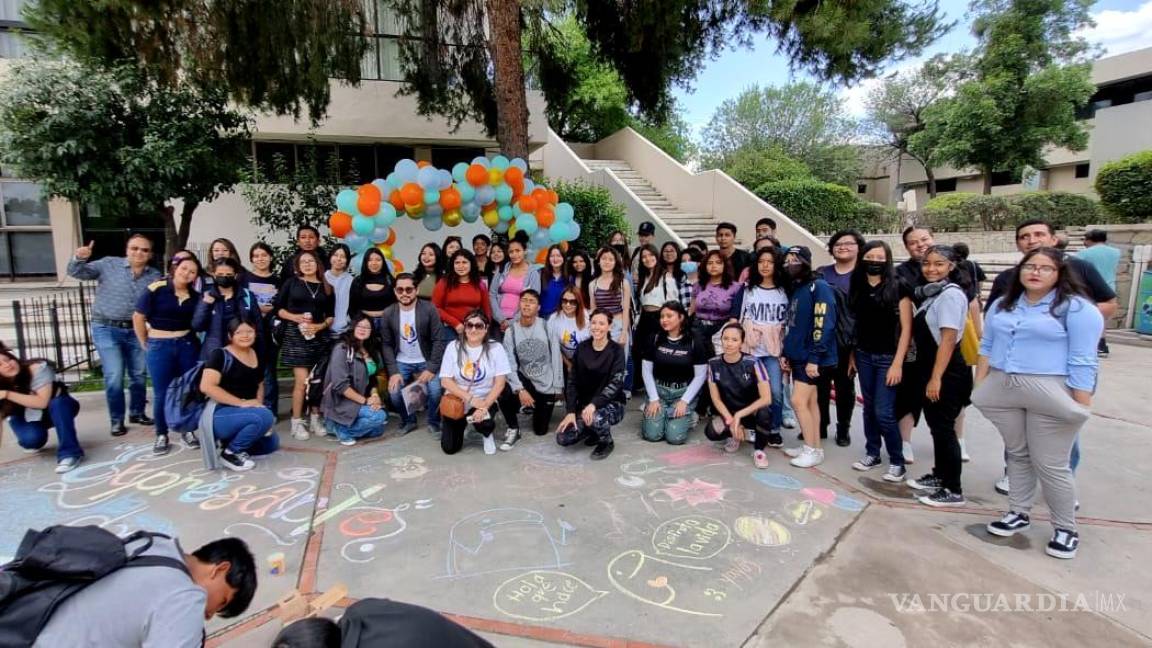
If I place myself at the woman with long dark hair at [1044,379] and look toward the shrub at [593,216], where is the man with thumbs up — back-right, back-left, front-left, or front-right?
front-left

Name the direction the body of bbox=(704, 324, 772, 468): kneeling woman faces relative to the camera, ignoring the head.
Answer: toward the camera

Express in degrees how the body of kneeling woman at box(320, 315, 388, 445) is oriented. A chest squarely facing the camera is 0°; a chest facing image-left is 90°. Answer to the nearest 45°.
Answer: approximately 315°

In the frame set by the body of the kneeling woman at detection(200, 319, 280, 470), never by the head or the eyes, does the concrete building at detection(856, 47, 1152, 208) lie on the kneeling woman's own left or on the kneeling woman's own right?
on the kneeling woman's own left

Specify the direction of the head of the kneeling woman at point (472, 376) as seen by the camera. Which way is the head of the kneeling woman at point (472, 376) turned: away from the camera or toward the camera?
toward the camera

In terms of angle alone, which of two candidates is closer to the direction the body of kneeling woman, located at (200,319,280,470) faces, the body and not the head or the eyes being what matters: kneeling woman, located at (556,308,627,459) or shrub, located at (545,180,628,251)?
the kneeling woman

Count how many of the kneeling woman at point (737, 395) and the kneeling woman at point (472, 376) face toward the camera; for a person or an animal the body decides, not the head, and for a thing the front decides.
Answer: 2

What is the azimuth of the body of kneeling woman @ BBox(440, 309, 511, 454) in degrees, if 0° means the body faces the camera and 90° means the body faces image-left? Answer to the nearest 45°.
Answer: approximately 0°

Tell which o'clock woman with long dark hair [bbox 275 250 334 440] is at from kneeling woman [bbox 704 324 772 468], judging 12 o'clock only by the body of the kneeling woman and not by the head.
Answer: The woman with long dark hair is roughly at 3 o'clock from the kneeling woman.

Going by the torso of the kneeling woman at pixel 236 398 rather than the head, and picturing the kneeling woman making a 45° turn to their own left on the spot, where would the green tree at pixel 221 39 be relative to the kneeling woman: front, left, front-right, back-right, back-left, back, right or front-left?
left

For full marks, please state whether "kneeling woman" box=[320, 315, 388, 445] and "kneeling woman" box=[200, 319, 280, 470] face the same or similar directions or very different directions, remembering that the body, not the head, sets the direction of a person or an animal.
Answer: same or similar directions

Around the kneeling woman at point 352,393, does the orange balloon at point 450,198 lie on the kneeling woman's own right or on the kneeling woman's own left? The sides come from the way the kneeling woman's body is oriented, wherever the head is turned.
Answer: on the kneeling woman's own left
